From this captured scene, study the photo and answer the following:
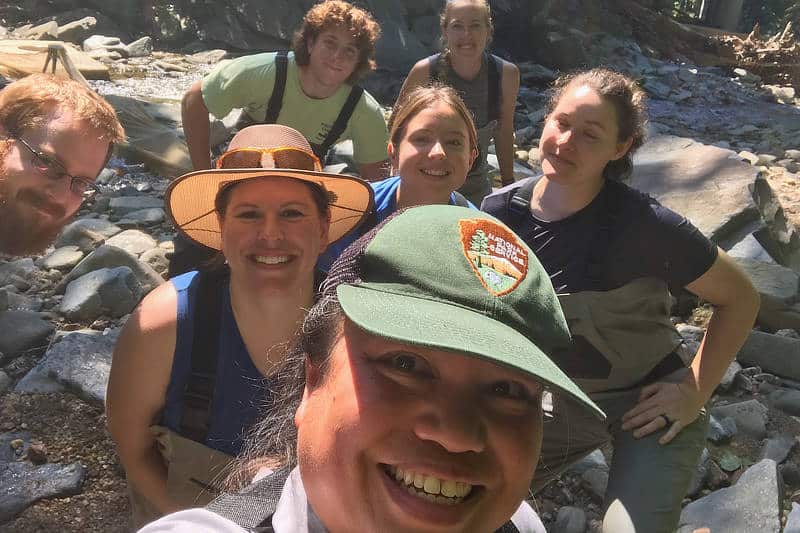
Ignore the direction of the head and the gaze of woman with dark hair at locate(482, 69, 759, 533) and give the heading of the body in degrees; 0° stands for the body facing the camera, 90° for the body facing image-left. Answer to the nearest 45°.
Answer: approximately 45°

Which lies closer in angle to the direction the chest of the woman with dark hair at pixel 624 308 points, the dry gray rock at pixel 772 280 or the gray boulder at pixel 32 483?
the gray boulder

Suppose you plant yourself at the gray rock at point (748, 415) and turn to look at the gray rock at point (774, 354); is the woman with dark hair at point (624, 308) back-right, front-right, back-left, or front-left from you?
back-left

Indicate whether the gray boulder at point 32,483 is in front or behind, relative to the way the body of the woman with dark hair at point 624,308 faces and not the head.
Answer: in front

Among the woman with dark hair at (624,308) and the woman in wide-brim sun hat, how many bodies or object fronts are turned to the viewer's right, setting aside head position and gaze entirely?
0

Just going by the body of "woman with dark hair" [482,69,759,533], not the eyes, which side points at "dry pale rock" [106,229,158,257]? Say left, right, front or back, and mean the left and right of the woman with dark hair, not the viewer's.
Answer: right

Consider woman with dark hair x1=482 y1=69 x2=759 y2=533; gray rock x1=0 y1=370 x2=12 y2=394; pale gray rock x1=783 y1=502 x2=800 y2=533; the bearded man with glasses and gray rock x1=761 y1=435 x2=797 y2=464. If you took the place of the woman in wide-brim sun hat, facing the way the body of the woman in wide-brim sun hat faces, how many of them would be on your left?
3
